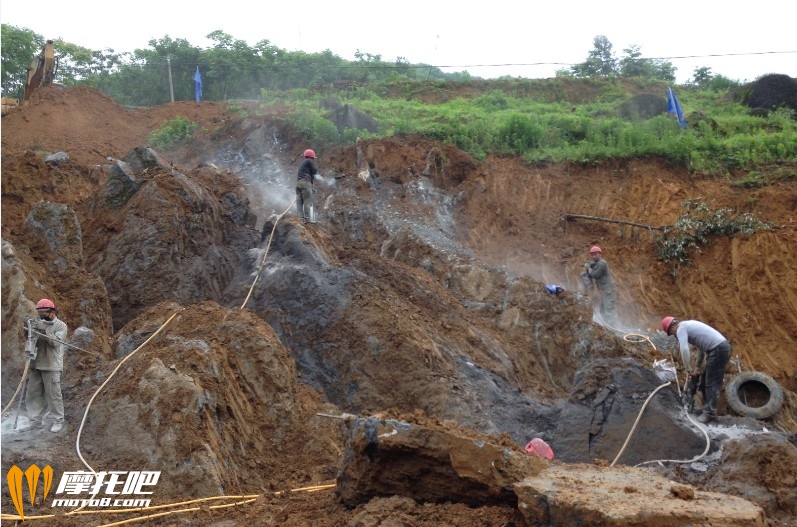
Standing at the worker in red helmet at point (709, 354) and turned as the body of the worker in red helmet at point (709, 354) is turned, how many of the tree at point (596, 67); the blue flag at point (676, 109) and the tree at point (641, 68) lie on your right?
3

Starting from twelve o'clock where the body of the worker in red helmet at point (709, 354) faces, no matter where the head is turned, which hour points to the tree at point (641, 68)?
The tree is roughly at 3 o'clock from the worker in red helmet.

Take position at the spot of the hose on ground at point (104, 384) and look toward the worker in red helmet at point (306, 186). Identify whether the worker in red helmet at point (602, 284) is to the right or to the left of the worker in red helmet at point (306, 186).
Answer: right

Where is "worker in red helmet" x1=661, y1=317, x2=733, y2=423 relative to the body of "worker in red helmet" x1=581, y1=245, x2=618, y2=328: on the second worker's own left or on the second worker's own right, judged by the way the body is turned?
on the second worker's own left

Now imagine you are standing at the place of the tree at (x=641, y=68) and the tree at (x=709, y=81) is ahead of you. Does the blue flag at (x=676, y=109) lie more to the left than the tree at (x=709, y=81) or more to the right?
right

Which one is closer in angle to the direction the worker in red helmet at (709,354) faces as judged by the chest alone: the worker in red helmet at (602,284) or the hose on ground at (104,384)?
the hose on ground

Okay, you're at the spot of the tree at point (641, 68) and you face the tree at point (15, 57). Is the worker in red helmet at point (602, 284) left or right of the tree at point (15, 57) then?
left

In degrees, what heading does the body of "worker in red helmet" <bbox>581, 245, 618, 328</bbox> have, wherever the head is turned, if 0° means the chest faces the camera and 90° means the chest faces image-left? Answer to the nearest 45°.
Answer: approximately 45°

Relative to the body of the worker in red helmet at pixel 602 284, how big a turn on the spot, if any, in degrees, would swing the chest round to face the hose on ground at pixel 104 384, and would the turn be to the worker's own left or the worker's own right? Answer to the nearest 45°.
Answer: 0° — they already face it

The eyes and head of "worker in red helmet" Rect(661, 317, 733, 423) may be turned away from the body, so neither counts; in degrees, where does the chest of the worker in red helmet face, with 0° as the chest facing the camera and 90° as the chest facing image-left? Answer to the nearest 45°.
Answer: approximately 90°

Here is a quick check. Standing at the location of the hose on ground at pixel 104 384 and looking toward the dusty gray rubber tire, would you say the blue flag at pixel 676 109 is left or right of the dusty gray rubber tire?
left

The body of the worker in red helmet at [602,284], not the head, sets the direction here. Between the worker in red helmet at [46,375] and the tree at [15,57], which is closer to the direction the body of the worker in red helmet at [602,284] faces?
the worker in red helmet

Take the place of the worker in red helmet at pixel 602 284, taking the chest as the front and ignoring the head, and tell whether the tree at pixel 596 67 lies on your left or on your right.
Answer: on your right

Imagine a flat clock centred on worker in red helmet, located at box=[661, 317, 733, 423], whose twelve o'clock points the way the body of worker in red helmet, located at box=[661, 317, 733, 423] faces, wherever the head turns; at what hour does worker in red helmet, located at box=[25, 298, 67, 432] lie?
worker in red helmet, located at box=[25, 298, 67, 432] is roughly at 11 o'clock from worker in red helmet, located at box=[661, 317, 733, 423].

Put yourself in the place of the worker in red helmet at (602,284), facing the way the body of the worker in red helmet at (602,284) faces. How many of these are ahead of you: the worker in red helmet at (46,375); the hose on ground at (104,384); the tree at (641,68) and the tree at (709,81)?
2
